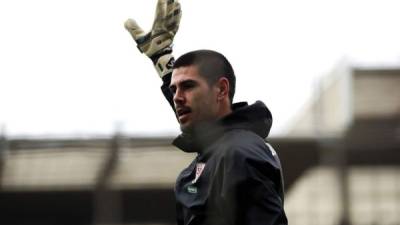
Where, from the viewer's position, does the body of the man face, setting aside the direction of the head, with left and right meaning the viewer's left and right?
facing the viewer and to the left of the viewer
